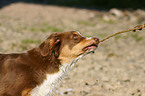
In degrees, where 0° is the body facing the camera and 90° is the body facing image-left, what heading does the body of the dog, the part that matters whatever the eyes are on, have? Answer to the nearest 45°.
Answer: approximately 270°
